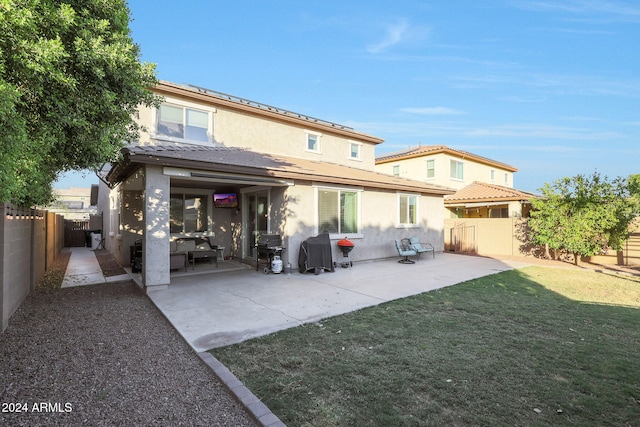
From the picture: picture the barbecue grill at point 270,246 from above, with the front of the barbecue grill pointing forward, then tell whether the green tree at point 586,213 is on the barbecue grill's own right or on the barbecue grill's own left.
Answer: on the barbecue grill's own left

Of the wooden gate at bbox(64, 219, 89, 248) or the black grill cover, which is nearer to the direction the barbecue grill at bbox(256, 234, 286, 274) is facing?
the black grill cover

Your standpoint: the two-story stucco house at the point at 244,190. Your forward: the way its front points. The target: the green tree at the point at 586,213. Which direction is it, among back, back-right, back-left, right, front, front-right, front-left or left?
back-right

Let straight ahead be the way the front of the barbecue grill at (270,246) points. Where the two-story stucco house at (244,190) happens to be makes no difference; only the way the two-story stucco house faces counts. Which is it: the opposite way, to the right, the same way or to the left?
the opposite way

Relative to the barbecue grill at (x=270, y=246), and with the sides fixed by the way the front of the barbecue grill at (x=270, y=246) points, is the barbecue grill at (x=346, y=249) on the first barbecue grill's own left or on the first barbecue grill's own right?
on the first barbecue grill's own left

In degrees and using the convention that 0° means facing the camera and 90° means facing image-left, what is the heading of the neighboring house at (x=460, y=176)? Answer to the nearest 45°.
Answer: approximately 135°

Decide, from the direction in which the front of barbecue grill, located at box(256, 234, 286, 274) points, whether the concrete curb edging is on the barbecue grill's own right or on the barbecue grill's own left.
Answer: on the barbecue grill's own right
